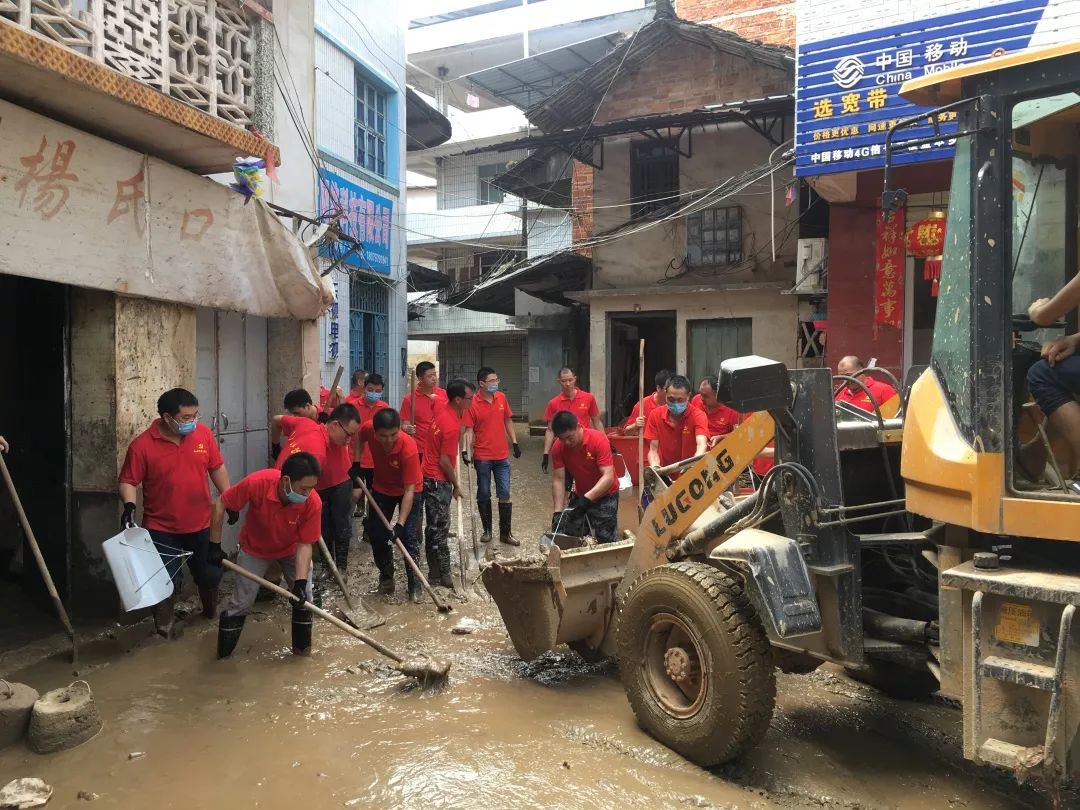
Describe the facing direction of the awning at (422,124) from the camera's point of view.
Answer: facing to the right of the viewer

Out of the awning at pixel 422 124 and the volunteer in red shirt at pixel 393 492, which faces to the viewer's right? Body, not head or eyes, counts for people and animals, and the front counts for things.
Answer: the awning

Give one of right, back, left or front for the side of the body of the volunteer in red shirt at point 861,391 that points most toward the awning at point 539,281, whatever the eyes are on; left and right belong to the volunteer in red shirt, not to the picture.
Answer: right

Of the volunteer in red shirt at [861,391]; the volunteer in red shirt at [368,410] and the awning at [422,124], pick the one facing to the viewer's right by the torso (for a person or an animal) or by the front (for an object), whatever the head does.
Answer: the awning

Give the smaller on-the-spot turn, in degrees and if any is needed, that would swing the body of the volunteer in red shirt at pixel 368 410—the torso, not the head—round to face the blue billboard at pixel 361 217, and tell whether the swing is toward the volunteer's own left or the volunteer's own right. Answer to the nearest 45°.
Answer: approximately 180°

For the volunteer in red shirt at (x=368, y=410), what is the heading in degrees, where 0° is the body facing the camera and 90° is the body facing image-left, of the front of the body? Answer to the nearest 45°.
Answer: approximately 0°

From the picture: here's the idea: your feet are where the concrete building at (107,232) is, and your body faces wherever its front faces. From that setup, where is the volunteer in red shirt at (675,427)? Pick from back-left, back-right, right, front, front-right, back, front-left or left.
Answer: front-left

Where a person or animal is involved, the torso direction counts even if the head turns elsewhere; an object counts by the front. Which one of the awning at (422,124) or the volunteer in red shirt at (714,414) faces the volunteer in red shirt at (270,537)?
the volunteer in red shirt at (714,414)

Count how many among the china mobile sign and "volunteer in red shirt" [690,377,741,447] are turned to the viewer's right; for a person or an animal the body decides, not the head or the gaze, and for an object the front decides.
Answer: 0

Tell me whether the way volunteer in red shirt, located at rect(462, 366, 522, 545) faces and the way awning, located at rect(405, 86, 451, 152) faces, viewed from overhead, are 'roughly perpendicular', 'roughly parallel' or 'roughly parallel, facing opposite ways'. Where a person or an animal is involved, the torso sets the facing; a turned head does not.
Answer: roughly perpendicular

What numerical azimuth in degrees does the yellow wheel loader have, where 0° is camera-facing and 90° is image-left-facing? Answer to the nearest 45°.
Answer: approximately 135°

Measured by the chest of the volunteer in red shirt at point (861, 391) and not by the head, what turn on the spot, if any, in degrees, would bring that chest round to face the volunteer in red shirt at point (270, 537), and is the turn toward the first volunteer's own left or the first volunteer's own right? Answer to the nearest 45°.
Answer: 0° — they already face them
